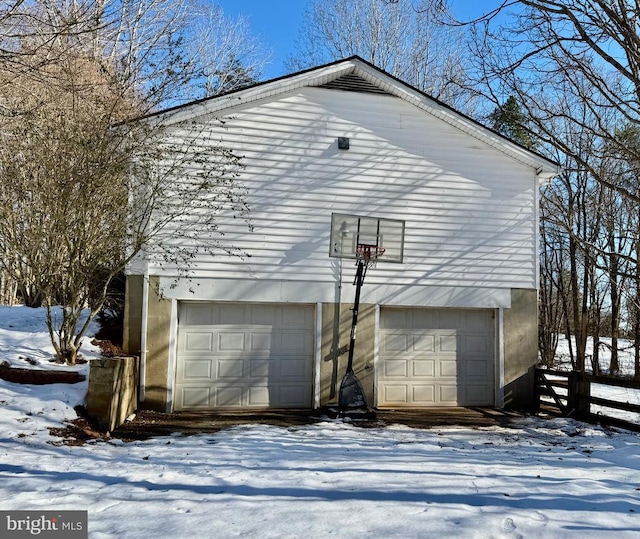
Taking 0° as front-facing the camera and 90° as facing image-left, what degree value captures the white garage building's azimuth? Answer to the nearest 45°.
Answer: approximately 0°

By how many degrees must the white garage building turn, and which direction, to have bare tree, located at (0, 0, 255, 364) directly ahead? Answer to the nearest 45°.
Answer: approximately 45° to its right

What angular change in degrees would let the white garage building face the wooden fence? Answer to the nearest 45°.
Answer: approximately 90° to its left

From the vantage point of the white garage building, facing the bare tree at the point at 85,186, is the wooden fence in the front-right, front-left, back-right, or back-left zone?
back-left
